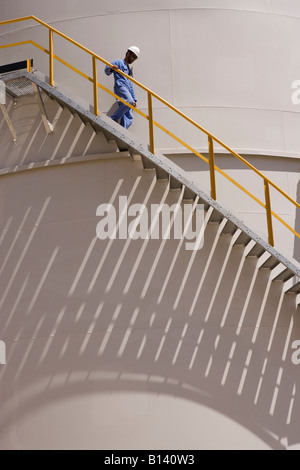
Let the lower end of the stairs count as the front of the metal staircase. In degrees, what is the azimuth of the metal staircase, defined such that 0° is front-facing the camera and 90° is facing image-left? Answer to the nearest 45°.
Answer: approximately 270°
